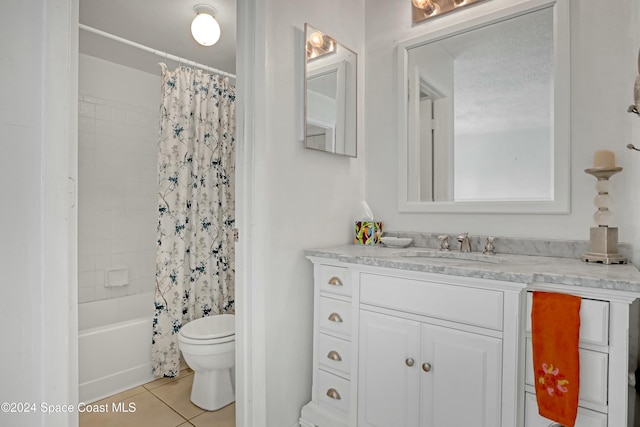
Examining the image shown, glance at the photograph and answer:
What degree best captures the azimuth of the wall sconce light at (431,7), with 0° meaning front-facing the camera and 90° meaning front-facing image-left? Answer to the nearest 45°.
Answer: approximately 45°

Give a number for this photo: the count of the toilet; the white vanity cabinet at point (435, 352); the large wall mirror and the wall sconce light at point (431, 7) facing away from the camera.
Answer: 0

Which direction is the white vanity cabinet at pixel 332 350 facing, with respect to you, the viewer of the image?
facing the viewer and to the left of the viewer

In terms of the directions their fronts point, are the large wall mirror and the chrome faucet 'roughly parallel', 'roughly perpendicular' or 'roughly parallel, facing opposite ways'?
roughly parallel

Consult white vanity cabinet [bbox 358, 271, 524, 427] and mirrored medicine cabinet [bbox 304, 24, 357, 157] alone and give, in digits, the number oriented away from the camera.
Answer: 0

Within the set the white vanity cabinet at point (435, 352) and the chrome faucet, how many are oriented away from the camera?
0

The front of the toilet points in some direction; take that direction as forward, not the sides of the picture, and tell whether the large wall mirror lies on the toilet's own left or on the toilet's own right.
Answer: on the toilet's own left

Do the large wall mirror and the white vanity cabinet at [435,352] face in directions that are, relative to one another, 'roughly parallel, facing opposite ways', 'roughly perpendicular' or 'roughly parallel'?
roughly parallel

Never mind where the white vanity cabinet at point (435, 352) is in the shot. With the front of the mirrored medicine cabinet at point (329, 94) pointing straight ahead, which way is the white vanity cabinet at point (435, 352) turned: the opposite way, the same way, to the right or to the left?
to the right

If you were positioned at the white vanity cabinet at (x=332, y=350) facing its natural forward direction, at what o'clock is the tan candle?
The tan candle is roughly at 8 o'clock from the white vanity cabinet.
